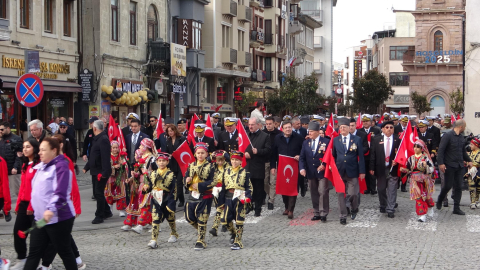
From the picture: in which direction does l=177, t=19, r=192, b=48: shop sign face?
toward the camera

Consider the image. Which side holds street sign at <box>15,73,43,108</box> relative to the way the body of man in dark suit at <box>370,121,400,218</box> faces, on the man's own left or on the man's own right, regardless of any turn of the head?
on the man's own right

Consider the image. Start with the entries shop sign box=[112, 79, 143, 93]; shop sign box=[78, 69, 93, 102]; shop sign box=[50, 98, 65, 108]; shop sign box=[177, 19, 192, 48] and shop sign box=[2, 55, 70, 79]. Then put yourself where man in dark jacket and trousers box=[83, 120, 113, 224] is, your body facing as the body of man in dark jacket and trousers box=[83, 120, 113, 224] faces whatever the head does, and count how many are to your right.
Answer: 5

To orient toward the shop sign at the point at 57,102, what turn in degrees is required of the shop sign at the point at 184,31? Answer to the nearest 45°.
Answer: approximately 45° to its right

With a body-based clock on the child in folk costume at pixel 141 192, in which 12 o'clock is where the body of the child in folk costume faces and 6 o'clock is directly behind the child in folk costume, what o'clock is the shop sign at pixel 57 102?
The shop sign is roughly at 4 o'clock from the child in folk costume.

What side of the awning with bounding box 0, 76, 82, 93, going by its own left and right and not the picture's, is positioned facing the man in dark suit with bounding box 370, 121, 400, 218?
front

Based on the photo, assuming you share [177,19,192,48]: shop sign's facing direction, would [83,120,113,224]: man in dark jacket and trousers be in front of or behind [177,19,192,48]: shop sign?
in front

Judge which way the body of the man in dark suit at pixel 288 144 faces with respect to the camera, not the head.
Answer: toward the camera

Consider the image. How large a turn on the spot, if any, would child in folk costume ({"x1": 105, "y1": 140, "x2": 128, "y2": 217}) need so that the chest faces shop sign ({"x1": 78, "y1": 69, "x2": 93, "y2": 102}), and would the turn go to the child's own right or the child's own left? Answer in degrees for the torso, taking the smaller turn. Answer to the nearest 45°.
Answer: approximately 180°

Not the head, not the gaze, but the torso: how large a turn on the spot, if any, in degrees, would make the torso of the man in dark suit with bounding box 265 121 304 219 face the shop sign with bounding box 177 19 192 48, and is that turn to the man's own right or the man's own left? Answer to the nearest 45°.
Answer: approximately 180°

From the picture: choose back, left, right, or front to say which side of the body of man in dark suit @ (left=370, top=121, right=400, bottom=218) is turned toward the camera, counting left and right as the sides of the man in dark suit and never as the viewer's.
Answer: front
